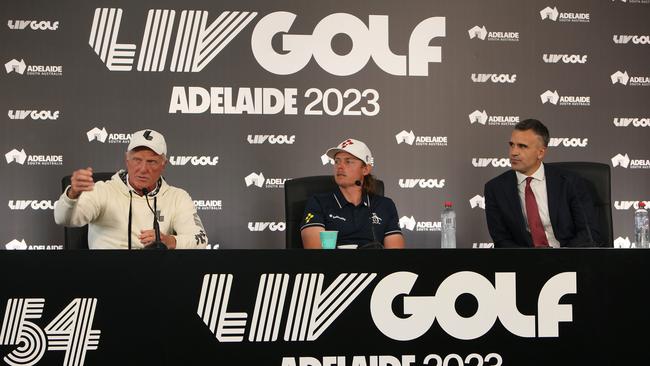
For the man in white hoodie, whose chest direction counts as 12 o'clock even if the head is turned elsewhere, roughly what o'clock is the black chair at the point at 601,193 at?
The black chair is roughly at 9 o'clock from the man in white hoodie.

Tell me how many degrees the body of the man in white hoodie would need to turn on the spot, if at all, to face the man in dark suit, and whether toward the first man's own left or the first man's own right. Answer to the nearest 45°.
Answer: approximately 90° to the first man's own left

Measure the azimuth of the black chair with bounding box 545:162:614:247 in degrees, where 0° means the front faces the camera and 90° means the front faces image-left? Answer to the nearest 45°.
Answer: approximately 0°

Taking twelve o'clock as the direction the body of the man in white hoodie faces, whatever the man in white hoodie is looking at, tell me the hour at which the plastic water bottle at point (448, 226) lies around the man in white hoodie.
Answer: The plastic water bottle is roughly at 10 o'clock from the man in white hoodie.
